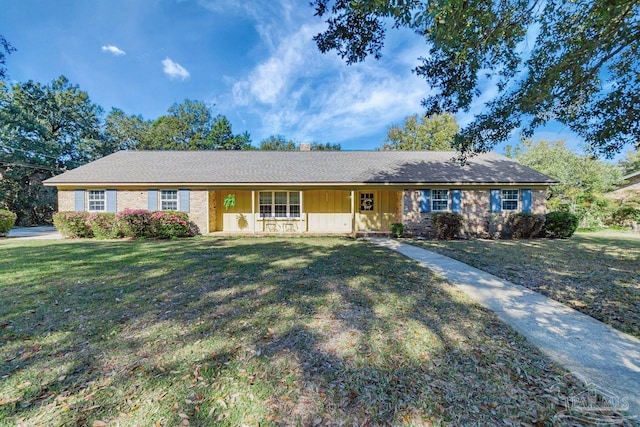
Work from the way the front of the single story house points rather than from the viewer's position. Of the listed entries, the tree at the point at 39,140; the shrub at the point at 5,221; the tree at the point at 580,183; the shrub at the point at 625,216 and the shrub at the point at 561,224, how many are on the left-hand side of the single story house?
3

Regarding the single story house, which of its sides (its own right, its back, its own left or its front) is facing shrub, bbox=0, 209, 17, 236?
right

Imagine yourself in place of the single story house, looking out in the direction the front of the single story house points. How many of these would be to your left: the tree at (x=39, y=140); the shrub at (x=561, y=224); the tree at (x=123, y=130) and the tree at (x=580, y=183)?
2

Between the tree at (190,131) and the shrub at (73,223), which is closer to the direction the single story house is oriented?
the shrub

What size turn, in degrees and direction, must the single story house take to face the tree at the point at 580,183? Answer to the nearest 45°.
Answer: approximately 90° to its left

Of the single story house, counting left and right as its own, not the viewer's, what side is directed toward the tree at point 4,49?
right

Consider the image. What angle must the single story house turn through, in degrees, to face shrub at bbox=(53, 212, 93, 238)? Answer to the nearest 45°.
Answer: approximately 90° to its right

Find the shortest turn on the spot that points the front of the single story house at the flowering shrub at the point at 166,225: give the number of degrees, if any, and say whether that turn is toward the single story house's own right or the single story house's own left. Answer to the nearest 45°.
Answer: approximately 90° to the single story house's own right

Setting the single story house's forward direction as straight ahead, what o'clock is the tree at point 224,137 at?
The tree is roughly at 5 o'clock from the single story house.

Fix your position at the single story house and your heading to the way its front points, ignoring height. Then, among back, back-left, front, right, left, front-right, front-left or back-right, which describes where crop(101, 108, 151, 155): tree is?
back-right

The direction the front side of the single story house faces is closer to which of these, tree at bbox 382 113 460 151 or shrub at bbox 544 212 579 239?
the shrub

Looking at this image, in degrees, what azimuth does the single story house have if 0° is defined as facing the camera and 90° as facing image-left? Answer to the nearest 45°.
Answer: approximately 0°

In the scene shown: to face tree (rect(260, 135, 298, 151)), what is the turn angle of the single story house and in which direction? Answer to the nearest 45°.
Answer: approximately 180°

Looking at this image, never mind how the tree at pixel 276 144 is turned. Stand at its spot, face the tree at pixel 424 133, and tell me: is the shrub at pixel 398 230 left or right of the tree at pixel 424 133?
right

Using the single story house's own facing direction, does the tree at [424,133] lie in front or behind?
behind
